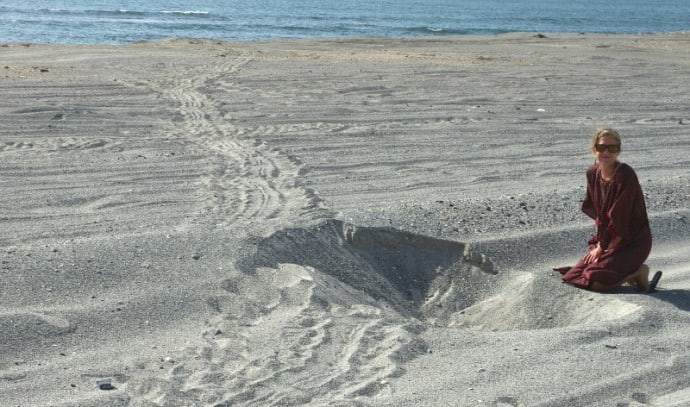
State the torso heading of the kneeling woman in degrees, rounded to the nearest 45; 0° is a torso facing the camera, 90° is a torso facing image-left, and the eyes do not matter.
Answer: approximately 45°
